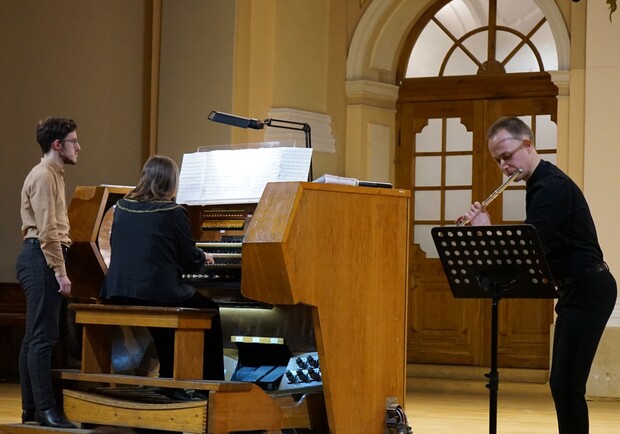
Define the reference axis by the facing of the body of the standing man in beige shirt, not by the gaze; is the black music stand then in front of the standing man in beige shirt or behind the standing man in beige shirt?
in front

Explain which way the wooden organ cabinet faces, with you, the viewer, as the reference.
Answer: facing the viewer and to the left of the viewer

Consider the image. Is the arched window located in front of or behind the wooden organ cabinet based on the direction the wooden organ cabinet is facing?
behind

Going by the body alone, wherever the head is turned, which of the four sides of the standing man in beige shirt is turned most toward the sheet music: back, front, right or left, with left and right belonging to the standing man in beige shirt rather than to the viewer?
front

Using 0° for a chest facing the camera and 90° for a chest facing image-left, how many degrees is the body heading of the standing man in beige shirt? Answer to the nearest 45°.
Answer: approximately 270°

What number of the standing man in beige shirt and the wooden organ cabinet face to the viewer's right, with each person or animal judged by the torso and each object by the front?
1

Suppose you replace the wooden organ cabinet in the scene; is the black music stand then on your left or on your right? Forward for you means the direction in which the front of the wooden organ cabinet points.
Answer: on your left

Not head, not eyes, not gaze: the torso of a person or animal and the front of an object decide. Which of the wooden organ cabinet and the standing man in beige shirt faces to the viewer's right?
the standing man in beige shirt

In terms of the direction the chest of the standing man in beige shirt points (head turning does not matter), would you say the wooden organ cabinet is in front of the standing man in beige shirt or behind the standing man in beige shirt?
in front

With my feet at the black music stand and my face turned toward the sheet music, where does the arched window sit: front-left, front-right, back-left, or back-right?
front-right

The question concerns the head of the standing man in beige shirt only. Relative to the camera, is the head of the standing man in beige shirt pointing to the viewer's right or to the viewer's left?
to the viewer's right
